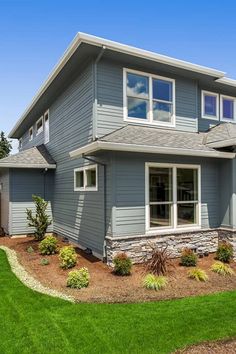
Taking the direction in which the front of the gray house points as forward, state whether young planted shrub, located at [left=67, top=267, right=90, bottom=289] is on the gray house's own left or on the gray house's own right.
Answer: on the gray house's own right
